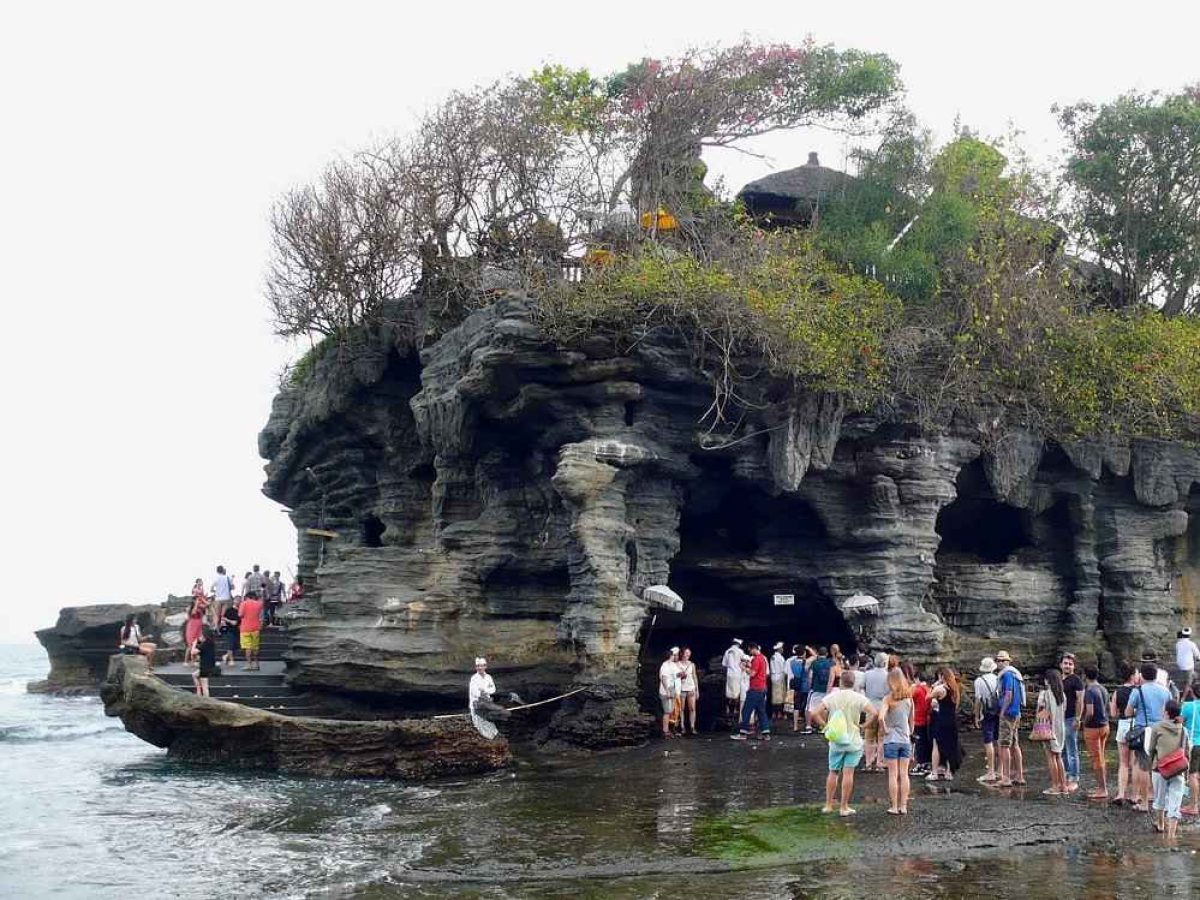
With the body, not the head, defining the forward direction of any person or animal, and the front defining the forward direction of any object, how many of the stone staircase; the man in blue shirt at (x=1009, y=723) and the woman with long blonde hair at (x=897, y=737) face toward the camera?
1

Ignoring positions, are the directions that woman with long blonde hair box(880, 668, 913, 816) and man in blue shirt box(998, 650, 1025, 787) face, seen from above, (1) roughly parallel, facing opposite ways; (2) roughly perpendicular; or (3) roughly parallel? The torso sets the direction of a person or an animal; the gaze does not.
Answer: roughly perpendicular

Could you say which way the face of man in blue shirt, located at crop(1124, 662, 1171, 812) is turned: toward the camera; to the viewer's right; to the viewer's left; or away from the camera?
away from the camera

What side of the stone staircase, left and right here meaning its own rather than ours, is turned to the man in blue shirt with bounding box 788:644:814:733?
left

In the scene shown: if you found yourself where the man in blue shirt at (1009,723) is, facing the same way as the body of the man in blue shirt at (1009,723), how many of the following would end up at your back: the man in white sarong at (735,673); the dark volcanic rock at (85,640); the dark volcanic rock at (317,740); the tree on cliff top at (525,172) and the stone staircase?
0

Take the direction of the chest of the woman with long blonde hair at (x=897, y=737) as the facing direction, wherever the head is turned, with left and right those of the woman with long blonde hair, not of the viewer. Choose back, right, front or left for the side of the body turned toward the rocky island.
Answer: front

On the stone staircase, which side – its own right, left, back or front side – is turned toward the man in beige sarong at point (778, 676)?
left

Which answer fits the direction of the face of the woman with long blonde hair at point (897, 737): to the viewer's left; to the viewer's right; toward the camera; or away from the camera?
away from the camera

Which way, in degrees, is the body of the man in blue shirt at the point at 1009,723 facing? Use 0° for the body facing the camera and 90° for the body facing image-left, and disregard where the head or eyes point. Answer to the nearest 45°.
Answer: approximately 90°

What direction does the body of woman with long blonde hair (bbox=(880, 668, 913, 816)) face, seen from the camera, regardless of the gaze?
away from the camera

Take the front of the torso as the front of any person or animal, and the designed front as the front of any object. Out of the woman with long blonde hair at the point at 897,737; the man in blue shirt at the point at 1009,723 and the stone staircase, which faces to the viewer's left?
the man in blue shirt

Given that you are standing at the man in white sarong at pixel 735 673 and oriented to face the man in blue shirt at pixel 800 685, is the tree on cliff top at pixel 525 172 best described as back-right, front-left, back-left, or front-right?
back-left

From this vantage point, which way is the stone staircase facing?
toward the camera

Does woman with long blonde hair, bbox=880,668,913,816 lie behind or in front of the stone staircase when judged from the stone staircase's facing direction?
in front
